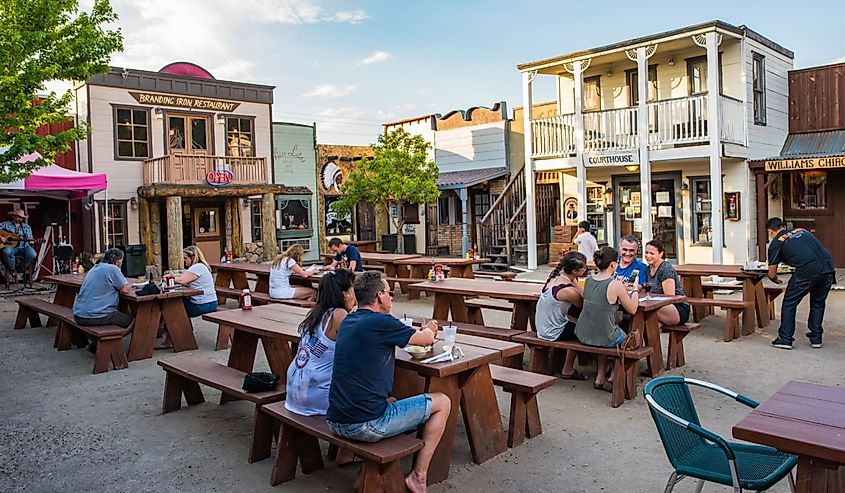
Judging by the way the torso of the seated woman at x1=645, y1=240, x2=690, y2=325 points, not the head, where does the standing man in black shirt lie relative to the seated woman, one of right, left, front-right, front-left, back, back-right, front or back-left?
back

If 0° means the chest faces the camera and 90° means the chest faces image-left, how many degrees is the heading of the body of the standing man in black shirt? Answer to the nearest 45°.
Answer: approximately 135°

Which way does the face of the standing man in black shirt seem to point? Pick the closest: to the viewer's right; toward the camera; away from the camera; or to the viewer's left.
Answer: to the viewer's left

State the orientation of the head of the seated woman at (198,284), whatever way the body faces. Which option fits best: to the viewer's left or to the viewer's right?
to the viewer's left

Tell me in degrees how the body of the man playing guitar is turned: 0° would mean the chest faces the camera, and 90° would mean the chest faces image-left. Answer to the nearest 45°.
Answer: approximately 0°

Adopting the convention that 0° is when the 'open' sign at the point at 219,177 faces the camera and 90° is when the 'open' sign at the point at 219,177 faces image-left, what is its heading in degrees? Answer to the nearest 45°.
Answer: approximately 0°

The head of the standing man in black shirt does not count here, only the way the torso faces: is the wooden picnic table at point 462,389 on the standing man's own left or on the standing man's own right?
on the standing man's own left

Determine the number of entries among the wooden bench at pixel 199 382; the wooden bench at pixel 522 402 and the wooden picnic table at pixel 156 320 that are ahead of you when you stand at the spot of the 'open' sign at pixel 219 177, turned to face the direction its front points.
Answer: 3

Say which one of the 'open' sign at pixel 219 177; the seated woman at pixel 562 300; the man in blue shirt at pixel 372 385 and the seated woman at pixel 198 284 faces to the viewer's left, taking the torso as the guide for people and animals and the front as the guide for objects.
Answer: the seated woman at pixel 198 284

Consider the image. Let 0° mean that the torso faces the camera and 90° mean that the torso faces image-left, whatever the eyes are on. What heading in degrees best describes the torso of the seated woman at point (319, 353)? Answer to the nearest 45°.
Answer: approximately 225°
